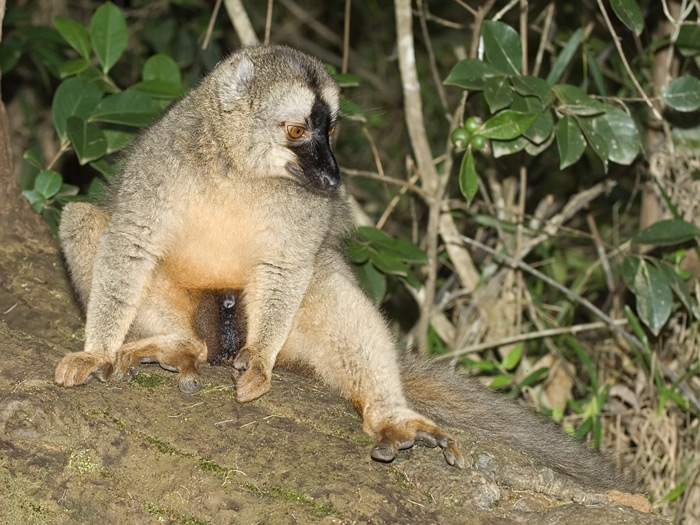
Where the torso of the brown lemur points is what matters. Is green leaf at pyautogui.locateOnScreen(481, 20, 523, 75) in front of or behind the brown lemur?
behind

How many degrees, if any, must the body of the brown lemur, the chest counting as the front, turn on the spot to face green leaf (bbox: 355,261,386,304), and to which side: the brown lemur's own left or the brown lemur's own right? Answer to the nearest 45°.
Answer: approximately 135° to the brown lemur's own left

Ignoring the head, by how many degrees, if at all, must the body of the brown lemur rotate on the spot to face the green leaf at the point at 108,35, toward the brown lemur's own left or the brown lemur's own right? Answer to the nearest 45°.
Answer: approximately 135° to the brown lemur's own right

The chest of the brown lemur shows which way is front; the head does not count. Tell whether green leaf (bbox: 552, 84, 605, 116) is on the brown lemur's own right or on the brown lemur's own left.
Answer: on the brown lemur's own left

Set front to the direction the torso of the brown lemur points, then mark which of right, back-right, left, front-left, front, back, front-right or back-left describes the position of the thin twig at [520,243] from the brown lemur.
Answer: back-left

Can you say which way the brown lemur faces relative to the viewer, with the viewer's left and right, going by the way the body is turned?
facing the viewer

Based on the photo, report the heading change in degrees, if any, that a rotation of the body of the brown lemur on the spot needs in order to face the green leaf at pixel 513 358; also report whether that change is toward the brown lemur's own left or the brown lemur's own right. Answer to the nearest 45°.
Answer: approximately 135° to the brown lemur's own left
